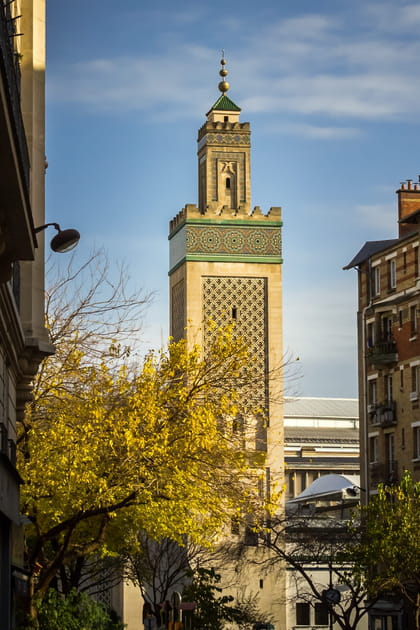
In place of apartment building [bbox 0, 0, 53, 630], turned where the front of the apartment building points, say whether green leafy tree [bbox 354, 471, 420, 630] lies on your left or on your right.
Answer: on your left

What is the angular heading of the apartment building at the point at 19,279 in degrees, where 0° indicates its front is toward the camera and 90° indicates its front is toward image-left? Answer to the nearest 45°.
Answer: approximately 270°
